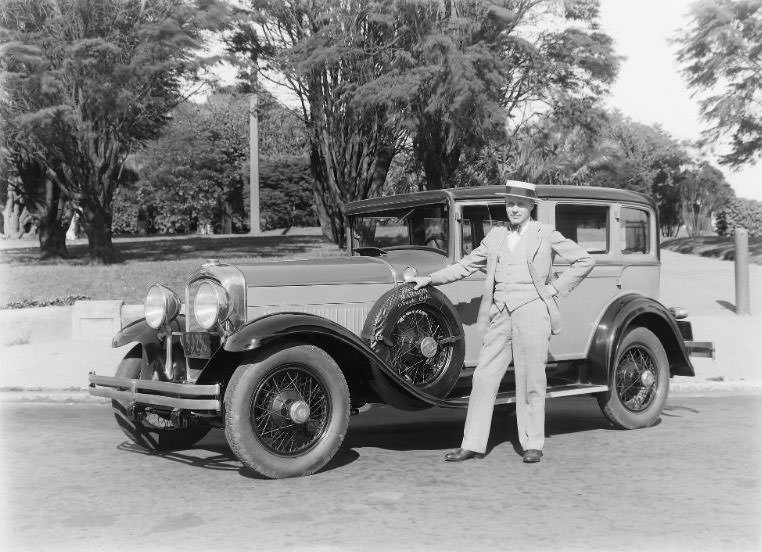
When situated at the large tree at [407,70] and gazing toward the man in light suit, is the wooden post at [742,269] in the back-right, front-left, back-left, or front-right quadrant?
front-left

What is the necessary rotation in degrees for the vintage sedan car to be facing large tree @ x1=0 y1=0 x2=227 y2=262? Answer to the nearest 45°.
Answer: approximately 90° to its right

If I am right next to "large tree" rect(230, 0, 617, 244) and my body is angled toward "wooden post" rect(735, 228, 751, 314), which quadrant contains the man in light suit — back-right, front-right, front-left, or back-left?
front-right

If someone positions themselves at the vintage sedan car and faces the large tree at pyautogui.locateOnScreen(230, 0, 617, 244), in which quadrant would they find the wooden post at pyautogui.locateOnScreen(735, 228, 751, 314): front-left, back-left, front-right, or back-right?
front-right

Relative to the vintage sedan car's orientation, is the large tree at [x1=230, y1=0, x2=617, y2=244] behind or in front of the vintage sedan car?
behind

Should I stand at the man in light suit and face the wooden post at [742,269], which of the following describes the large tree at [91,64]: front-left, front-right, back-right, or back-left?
front-left

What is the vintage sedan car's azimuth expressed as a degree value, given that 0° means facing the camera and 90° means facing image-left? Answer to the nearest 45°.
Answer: approximately 45°

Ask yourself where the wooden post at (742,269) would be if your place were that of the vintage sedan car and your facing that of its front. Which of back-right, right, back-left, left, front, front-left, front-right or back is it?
back

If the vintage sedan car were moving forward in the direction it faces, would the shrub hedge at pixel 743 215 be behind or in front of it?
behind
